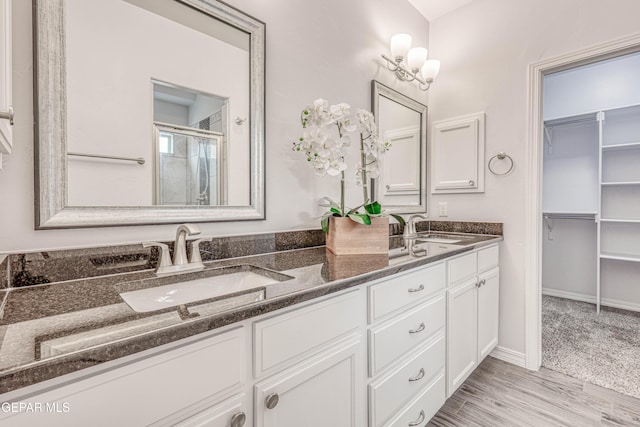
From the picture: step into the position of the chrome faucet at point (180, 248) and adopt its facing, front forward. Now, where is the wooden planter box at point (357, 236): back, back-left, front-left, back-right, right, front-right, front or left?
front-left

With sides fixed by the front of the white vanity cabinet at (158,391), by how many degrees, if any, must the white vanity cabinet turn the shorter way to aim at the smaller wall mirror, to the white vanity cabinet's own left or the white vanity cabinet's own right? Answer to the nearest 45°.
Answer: approximately 90° to the white vanity cabinet's own left

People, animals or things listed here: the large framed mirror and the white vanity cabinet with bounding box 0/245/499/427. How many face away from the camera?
0

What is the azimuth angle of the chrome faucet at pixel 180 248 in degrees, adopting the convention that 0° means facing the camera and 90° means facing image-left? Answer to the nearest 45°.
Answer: approximately 315°
